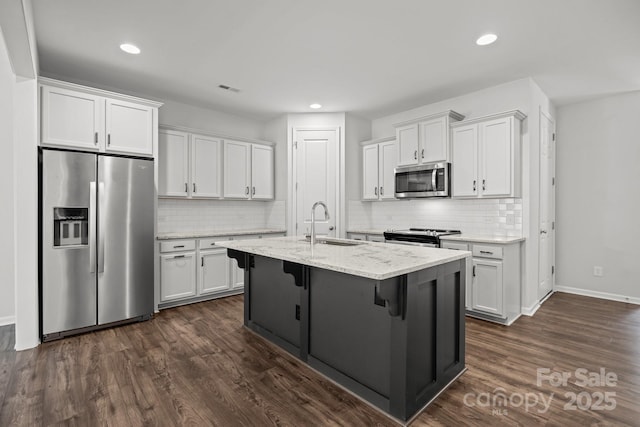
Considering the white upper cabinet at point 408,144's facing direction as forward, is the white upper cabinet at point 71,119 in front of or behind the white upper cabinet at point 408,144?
in front

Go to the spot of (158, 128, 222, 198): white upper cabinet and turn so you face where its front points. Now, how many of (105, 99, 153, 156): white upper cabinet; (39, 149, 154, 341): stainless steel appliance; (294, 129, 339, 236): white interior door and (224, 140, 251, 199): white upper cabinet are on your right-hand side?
2

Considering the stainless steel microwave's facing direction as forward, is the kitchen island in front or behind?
in front

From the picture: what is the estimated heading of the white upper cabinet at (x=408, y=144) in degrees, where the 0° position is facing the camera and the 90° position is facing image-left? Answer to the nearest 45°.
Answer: approximately 45°

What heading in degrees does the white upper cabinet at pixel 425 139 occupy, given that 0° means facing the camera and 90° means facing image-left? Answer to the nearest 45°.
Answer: approximately 45°

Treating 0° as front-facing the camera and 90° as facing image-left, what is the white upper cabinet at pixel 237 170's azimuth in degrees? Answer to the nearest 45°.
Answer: approximately 315°

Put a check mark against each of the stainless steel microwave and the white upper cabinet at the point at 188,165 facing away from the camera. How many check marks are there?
0

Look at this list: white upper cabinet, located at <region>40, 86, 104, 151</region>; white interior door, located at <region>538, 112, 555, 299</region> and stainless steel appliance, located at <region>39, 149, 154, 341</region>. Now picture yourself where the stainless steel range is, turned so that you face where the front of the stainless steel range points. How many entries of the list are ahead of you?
2

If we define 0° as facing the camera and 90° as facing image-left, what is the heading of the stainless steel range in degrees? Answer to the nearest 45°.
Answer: approximately 45°
